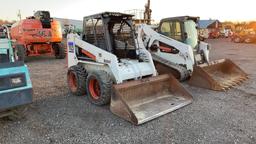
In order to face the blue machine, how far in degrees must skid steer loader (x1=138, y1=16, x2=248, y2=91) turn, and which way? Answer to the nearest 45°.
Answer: approximately 90° to its right

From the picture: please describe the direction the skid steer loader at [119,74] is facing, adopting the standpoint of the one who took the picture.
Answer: facing the viewer and to the right of the viewer

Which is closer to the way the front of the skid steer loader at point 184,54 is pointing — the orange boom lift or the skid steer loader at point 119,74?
the skid steer loader

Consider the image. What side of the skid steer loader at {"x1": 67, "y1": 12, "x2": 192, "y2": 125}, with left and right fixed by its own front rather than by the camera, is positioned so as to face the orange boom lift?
back

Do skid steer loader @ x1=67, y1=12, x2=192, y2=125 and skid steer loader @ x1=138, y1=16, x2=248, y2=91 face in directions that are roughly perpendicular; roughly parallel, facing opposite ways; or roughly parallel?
roughly parallel

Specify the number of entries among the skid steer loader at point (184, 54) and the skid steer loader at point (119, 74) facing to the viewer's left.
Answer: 0

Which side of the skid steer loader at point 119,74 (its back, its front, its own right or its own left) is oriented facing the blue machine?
right

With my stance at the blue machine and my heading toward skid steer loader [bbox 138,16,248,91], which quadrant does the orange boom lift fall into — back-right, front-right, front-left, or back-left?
front-left

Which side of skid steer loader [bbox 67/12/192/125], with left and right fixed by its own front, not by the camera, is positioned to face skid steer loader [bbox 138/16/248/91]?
left

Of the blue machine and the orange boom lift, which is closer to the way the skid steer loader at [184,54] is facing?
the blue machine
